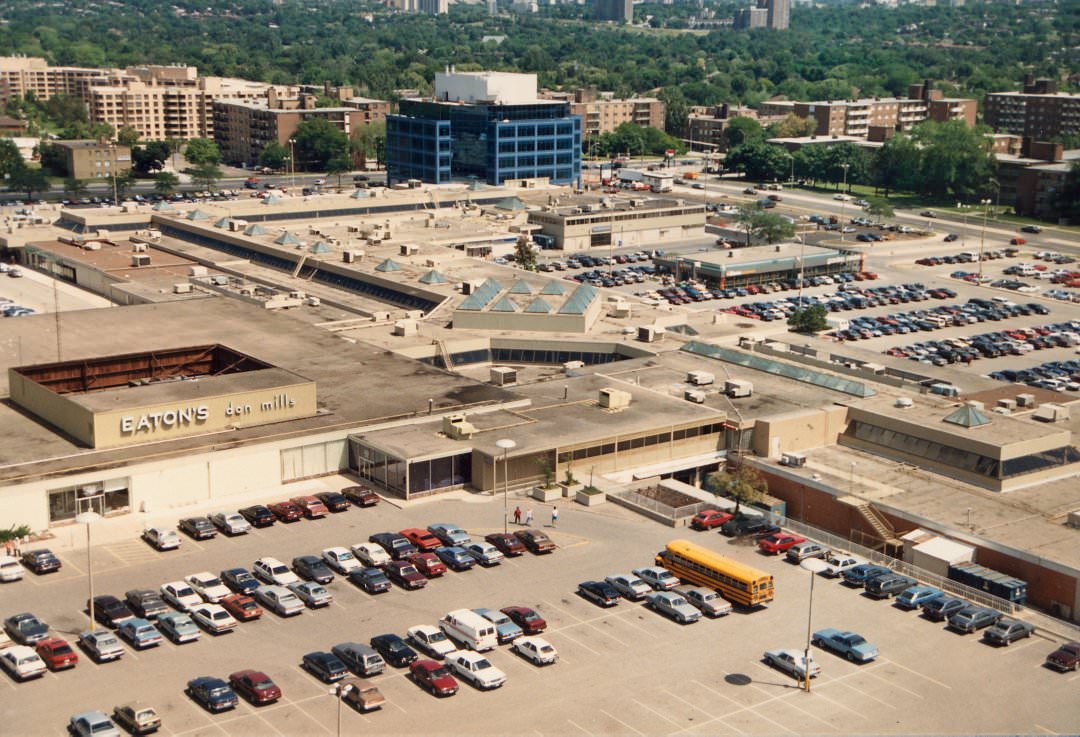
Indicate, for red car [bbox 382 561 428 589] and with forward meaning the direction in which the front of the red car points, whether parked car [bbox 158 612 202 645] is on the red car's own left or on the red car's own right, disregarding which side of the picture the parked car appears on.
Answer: on the red car's own right

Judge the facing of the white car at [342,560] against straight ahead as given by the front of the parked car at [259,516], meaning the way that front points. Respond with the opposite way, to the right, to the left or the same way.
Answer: the opposite way

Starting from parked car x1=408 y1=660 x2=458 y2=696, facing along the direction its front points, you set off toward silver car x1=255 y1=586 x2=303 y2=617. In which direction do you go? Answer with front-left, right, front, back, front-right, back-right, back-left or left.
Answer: back

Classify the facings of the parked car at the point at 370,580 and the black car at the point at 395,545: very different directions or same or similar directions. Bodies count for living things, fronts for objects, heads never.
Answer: very different directions

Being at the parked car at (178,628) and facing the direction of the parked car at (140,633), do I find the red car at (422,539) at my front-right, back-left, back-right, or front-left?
back-right

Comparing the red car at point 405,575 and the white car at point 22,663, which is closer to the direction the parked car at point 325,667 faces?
the white car
